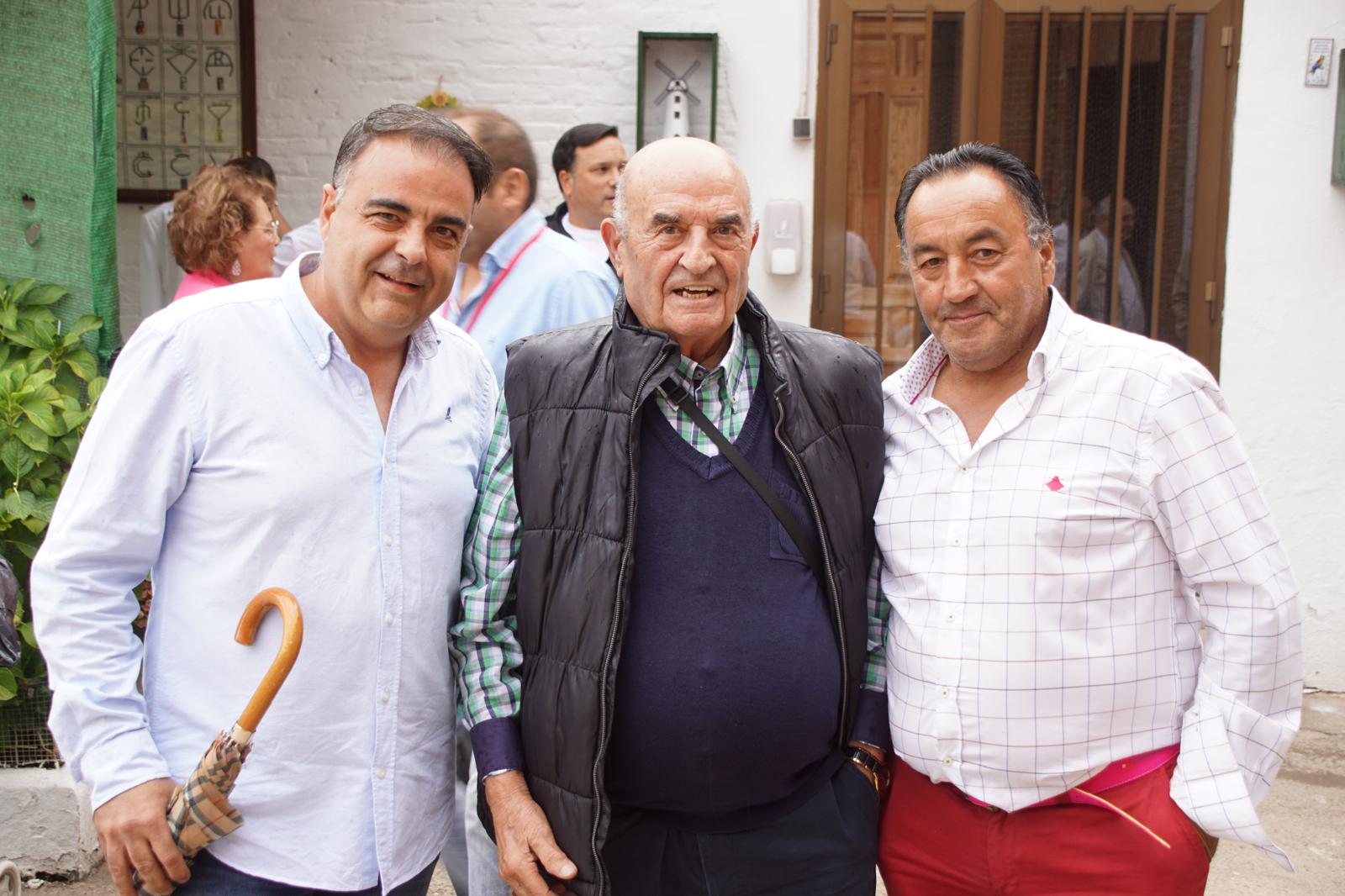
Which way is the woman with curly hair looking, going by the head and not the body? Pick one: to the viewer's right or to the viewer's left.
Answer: to the viewer's right

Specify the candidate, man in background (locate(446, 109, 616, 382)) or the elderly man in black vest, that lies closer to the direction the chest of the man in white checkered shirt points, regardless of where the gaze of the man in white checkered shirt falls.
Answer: the elderly man in black vest

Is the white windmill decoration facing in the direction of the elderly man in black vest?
yes

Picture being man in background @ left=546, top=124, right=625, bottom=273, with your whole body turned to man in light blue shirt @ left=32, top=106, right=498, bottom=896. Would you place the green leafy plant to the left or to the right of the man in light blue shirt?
right

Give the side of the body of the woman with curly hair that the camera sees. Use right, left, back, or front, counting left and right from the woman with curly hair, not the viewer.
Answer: right

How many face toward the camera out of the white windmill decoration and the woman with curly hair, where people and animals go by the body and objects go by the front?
1

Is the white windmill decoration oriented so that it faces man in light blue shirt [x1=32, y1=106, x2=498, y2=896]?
yes

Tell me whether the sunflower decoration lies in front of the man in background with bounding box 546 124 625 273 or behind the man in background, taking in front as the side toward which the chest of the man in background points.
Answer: behind

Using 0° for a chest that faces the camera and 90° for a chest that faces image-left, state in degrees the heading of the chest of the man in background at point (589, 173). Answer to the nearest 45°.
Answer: approximately 315°
